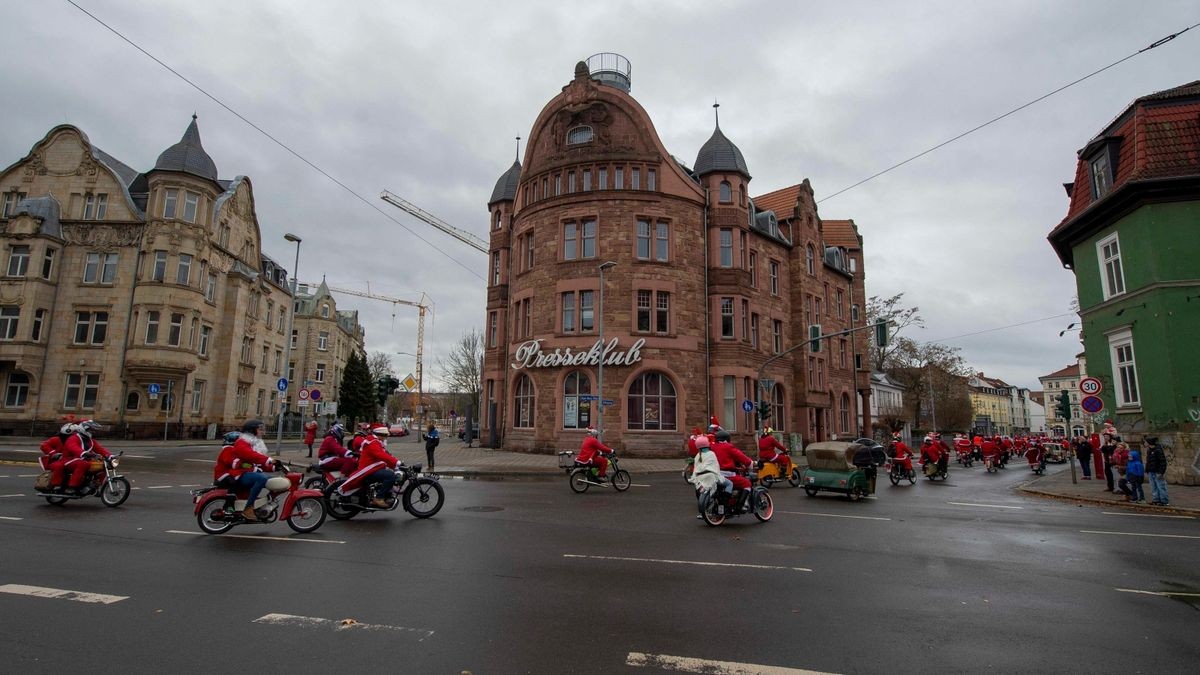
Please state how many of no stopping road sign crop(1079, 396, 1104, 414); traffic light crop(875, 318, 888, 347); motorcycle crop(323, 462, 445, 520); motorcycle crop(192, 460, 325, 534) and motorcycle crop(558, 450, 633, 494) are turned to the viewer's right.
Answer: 3

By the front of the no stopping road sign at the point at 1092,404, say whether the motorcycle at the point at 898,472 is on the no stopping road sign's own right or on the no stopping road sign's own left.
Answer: on the no stopping road sign's own right

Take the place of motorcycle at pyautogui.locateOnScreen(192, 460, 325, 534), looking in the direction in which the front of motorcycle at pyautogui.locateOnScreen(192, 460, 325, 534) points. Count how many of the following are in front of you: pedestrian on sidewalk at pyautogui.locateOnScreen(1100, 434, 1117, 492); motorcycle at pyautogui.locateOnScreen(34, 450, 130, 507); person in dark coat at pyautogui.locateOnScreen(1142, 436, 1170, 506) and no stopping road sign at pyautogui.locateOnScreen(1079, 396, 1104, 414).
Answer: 3

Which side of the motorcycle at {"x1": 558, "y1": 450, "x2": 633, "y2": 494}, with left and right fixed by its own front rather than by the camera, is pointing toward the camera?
right

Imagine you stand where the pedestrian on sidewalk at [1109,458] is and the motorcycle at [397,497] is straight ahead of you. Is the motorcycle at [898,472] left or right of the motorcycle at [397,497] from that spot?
right

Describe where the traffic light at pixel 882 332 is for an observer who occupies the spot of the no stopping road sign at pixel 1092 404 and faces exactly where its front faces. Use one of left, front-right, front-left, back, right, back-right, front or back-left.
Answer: right
